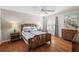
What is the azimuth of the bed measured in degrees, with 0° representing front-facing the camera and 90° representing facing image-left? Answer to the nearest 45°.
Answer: approximately 315°

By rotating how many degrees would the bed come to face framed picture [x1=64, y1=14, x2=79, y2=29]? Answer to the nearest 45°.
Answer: approximately 45° to its left
